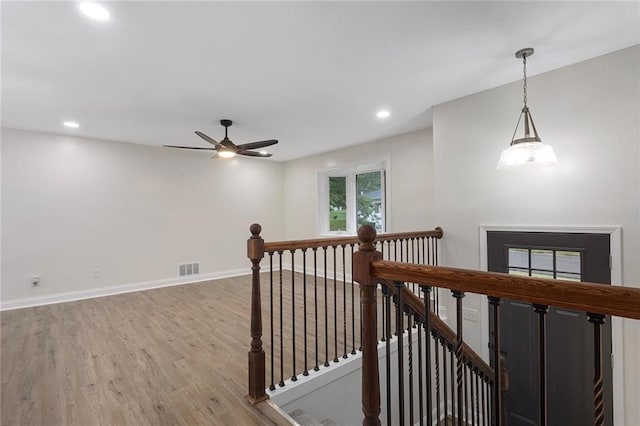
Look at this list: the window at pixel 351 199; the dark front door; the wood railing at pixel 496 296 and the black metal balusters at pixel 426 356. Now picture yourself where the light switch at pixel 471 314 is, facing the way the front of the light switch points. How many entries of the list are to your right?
1

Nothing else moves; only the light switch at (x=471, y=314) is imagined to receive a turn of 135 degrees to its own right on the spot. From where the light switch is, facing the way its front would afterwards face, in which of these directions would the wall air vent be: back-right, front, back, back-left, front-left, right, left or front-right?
left

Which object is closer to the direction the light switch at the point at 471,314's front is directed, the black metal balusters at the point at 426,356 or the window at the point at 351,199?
the black metal balusters

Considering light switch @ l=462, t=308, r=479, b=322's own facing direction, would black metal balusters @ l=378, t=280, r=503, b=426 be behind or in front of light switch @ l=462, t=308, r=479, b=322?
in front

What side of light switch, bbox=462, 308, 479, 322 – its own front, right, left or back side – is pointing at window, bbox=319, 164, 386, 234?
right

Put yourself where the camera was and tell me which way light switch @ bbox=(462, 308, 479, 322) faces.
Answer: facing the viewer and to the left of the viewer

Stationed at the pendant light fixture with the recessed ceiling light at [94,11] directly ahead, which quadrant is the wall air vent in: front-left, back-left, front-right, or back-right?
front-right

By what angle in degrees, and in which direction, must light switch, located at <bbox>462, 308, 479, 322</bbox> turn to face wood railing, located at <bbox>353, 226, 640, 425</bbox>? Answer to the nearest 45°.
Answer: approximately 45° to its left

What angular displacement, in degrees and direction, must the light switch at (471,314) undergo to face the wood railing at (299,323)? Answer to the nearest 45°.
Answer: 0° — it already faces it

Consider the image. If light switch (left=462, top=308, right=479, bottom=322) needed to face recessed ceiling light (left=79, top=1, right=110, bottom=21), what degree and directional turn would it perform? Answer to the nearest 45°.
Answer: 0° — it already faces it

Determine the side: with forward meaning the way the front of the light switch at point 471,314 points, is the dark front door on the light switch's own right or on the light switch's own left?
on the light switch's own left
